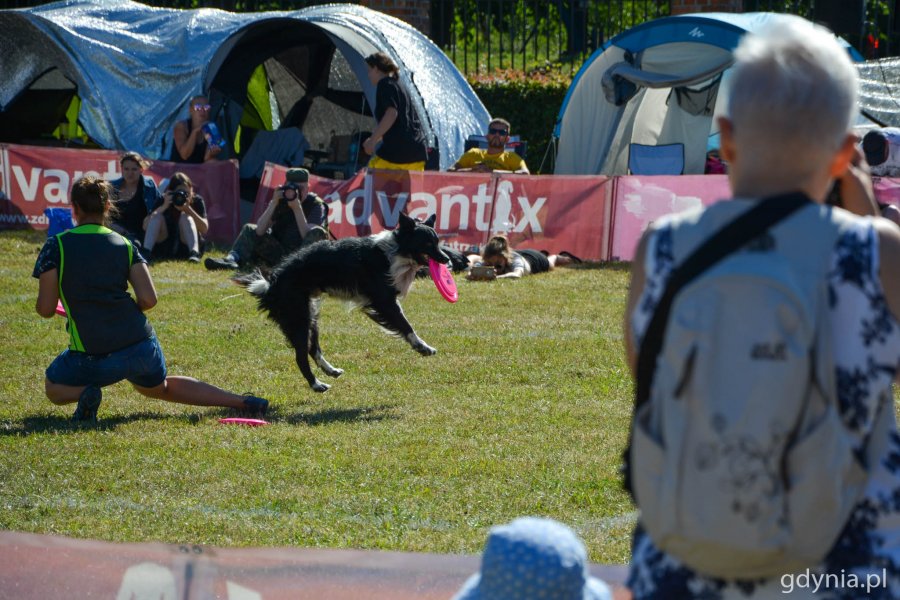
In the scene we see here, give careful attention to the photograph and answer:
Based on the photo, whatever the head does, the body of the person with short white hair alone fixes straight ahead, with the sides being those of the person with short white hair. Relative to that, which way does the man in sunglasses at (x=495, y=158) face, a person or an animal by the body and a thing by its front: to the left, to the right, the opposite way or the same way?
the opposite way

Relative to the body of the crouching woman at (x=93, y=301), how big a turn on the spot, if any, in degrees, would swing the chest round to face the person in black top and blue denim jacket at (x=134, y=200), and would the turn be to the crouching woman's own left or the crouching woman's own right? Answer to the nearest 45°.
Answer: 0° — they already face them

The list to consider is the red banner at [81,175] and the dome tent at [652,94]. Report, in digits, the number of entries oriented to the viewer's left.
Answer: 0

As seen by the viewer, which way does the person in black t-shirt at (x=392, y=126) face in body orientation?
to the viewer's left

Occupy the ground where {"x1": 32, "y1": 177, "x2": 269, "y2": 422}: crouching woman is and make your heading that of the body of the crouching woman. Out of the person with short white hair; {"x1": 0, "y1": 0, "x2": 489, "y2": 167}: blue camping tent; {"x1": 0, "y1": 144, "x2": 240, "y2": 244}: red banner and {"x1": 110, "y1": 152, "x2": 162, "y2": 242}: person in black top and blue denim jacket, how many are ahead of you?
3

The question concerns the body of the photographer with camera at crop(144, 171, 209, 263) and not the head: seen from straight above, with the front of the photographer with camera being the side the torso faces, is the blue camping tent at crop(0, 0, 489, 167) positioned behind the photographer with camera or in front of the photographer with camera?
behind

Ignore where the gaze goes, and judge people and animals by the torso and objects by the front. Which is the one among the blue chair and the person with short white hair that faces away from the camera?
the person with short white hair

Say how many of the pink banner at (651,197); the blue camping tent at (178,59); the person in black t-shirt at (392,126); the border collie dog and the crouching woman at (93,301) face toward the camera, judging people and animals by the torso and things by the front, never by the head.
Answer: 2

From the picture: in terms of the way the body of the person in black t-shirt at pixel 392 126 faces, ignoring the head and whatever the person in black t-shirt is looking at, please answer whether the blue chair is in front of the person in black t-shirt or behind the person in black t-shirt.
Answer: behind

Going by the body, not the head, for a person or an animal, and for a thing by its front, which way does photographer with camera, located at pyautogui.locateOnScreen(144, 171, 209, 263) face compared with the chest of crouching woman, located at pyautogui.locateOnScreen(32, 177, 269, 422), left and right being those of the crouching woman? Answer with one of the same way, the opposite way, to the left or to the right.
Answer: the opposite way

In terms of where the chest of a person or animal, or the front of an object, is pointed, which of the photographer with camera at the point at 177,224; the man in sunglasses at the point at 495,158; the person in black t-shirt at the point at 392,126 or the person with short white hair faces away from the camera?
the person with short white hair

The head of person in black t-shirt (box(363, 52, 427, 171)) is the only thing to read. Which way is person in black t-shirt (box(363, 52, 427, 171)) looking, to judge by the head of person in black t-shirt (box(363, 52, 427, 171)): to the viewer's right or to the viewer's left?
to the viewer's left
